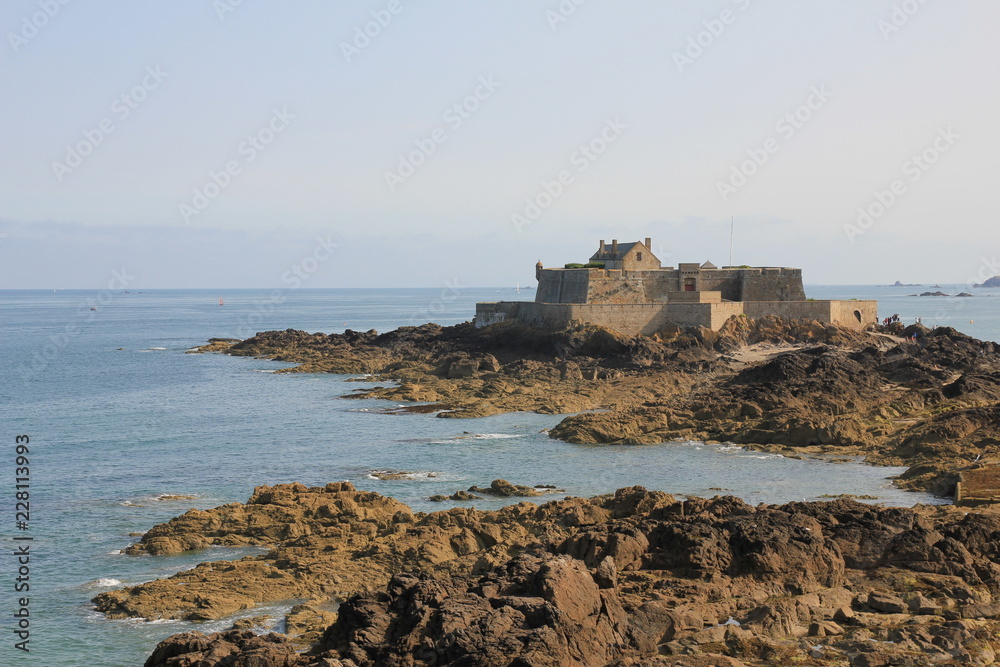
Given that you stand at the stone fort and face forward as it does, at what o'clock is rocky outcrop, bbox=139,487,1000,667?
The rocky outcrop is roughly at 12 o'clock from the stone fort.

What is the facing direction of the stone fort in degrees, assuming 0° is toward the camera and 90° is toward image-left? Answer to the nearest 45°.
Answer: approximately 0°

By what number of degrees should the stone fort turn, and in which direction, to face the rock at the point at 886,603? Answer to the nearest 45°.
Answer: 0° — it already faces it

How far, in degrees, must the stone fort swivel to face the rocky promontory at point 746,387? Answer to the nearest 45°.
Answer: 0° — it already faces it

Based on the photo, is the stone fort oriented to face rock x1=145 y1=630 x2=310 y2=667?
yes

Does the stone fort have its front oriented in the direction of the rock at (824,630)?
yes
